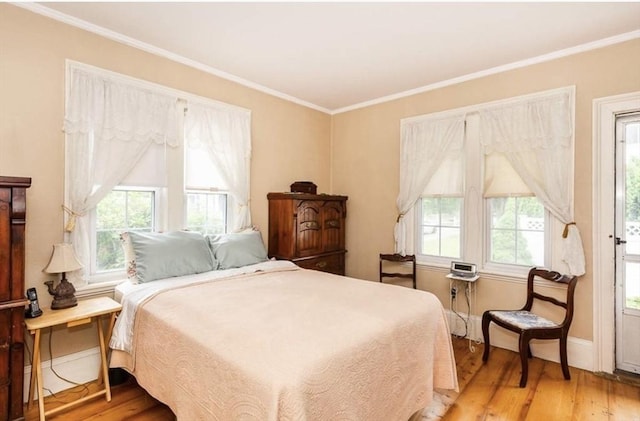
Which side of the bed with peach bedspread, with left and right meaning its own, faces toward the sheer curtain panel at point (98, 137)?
back

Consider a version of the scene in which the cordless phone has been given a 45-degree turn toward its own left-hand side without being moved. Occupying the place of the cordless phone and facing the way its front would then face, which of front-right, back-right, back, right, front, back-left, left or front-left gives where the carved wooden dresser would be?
front

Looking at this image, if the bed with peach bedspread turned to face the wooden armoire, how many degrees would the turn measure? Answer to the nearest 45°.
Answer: approximately 135° to its right

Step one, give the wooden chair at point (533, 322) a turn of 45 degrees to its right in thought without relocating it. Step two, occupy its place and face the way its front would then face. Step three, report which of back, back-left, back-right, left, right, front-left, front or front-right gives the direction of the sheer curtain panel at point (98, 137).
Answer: front-left

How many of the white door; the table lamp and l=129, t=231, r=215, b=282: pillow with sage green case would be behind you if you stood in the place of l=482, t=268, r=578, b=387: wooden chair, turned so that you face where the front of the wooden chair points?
1

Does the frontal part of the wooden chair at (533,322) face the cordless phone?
yes

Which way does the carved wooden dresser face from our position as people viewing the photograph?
facing the viewer and to the right of the viewer

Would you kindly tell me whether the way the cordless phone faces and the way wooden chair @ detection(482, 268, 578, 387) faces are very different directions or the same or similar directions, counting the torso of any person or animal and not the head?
very different directions

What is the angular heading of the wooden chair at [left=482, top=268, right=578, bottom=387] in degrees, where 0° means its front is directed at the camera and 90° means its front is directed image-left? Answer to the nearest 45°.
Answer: approximately 45°

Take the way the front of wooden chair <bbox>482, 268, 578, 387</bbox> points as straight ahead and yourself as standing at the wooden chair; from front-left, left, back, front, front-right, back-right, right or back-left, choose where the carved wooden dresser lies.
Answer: front-right
